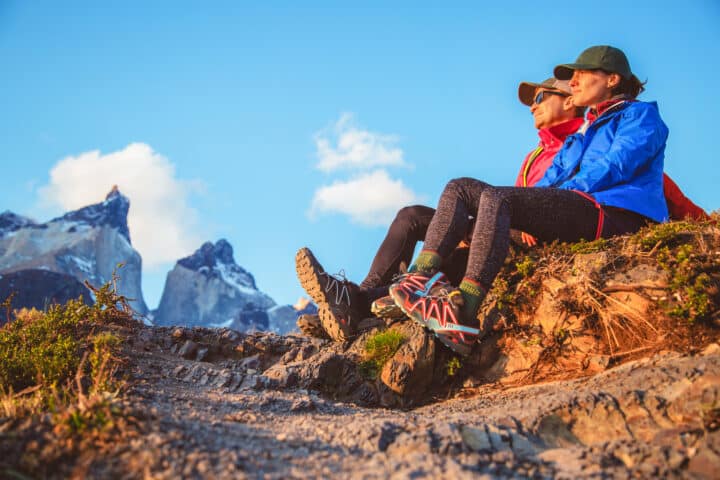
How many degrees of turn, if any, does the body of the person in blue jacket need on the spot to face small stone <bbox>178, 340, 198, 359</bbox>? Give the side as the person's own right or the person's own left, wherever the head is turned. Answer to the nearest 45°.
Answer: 0° — they already face it

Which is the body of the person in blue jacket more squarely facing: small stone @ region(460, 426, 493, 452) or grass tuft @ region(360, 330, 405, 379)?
the grass tuft

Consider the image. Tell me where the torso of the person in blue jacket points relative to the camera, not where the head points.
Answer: to the viewer's left

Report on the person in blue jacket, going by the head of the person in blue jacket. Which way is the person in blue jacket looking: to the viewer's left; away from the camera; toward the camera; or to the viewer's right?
to the viewer's left
